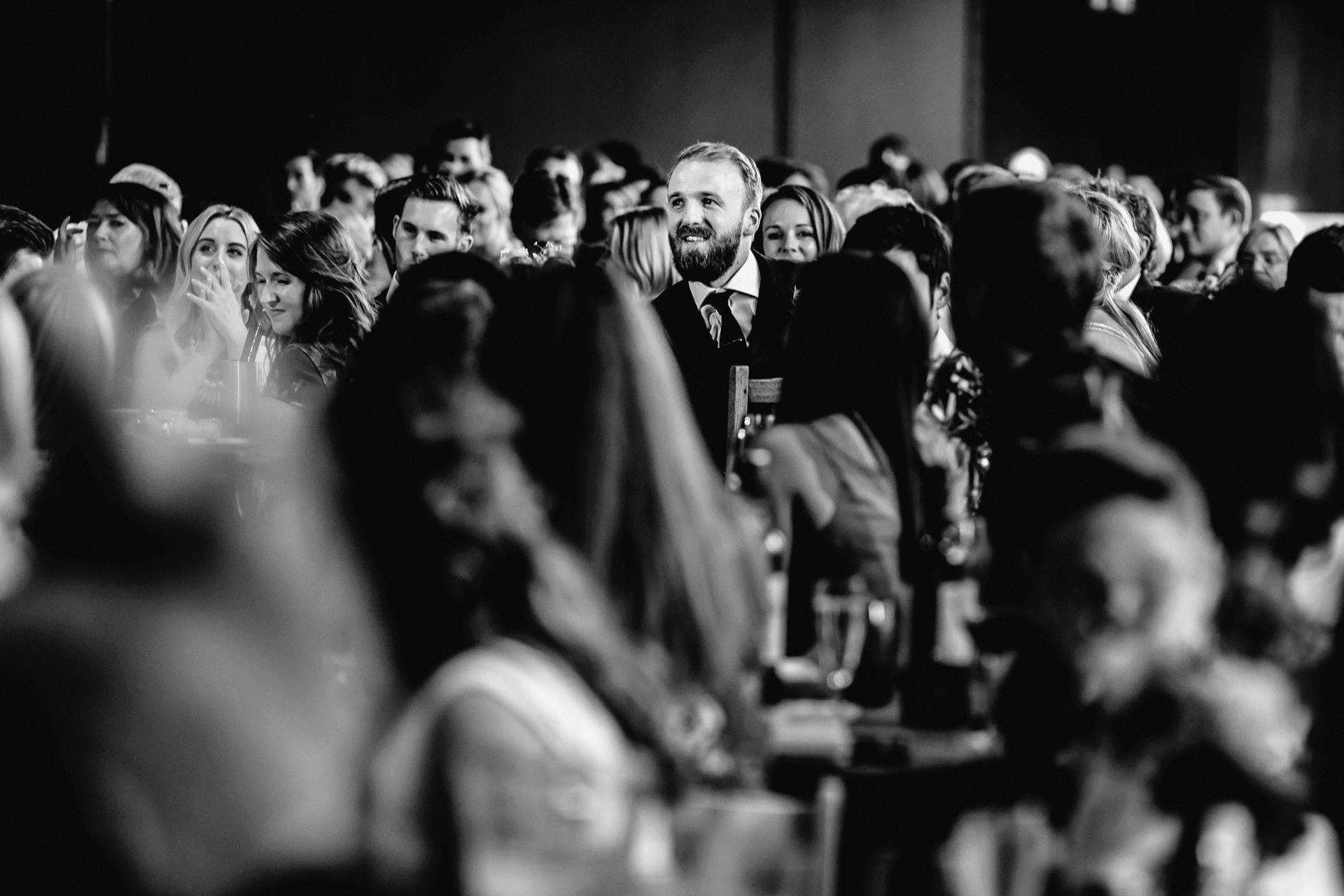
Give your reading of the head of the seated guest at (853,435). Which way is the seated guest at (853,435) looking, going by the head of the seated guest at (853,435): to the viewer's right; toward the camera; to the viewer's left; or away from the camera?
away from the camera

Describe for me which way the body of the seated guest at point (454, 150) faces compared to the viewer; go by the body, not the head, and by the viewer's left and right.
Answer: facing the viewer and to the left of the viewer

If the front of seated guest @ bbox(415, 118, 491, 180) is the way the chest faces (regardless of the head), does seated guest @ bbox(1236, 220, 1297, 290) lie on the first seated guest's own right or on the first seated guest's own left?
on the first seated guest's own left

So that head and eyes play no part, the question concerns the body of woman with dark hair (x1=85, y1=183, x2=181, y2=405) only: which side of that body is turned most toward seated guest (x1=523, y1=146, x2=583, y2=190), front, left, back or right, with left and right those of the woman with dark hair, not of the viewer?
back

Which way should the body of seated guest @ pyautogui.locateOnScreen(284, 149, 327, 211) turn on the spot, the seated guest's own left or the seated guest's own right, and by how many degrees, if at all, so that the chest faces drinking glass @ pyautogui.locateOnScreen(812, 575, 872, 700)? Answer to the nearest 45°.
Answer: approximately 45° to the seated guest's own left

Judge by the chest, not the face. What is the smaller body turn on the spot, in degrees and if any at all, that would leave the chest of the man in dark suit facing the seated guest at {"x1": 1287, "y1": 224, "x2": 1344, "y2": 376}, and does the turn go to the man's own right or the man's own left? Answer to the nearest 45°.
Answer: approximately 135° to the man's own left
